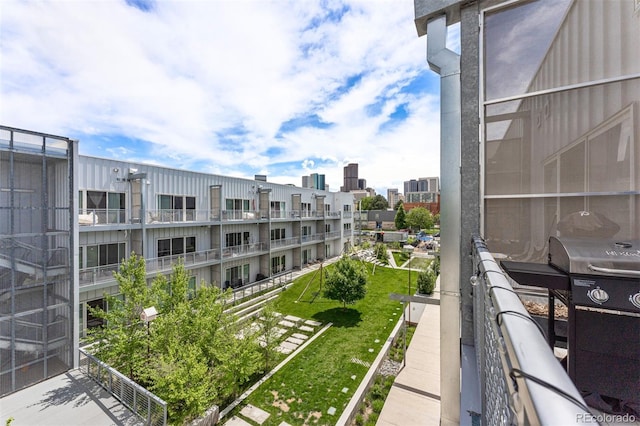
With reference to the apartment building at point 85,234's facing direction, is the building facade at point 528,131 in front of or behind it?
in front

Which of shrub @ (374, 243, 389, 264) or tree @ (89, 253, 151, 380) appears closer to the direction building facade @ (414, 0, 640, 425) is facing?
the tree

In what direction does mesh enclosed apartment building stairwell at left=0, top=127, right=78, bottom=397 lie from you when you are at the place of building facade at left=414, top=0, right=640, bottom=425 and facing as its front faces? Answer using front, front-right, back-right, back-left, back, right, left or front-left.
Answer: front-right

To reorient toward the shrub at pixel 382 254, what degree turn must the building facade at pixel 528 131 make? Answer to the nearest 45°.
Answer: approximately 90° to its right

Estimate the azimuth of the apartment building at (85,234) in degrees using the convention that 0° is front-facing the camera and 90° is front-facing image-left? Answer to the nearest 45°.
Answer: approximately 315°

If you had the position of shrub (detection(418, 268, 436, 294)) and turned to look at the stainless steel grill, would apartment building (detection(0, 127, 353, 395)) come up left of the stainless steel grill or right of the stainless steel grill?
right

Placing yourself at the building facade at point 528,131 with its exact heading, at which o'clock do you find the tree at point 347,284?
The tree is roughly at 3 o'clock from the building facade.

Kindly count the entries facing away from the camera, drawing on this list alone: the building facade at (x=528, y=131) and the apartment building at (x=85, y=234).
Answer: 0

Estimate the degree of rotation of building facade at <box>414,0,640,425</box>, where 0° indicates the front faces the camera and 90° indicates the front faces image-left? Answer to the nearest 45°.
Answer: approximately 45°

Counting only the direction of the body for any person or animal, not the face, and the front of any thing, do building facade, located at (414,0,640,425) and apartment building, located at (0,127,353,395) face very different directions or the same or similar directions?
very different directions

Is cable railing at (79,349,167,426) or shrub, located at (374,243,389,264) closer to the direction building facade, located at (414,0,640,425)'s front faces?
the cable railing
